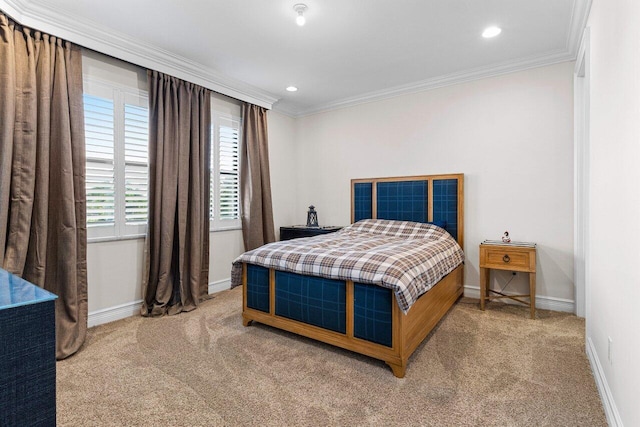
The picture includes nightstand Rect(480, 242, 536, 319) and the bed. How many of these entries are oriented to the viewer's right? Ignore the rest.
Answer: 0

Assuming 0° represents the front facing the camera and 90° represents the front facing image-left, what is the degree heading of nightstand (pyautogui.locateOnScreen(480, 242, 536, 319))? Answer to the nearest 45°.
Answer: approximately 0°

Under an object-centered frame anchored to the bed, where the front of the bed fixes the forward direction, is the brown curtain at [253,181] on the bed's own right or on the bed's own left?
on the bed's own right

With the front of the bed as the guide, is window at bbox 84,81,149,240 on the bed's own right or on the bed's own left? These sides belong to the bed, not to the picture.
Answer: on the bed's own right

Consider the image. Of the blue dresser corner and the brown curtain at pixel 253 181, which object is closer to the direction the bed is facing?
the blue dresser corner

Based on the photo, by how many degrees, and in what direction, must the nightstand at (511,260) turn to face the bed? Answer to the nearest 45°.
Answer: approximately 45° to its right

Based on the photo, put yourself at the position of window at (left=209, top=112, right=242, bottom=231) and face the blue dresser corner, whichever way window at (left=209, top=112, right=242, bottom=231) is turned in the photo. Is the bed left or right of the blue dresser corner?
left

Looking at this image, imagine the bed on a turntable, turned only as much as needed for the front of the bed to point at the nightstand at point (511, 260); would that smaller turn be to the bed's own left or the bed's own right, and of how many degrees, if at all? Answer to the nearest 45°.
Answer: approximately 180°

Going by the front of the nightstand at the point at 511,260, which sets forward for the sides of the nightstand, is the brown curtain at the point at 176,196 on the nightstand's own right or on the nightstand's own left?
on the nightstand's own right

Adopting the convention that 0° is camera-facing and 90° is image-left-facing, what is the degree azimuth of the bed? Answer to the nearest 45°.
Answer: approximately 45°

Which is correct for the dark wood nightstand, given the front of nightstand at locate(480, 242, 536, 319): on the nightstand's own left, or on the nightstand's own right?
on the nightstand's own right
